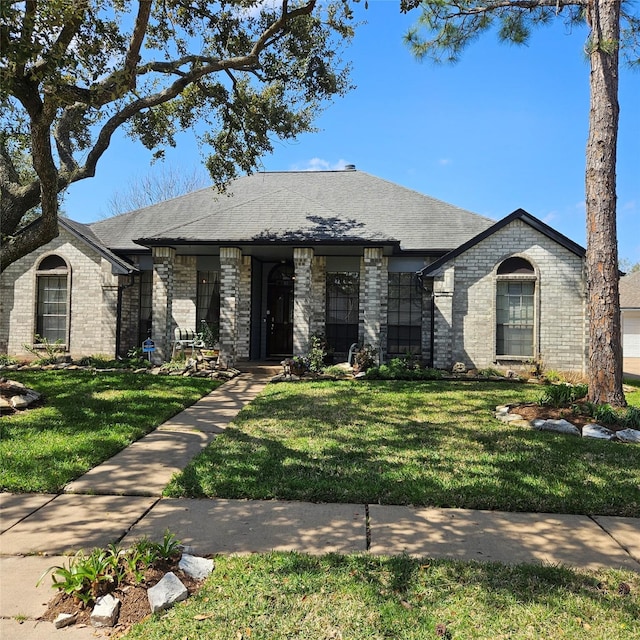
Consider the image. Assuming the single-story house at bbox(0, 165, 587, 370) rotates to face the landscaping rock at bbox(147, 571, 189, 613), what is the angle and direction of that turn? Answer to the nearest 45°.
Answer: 0° — it already faces it

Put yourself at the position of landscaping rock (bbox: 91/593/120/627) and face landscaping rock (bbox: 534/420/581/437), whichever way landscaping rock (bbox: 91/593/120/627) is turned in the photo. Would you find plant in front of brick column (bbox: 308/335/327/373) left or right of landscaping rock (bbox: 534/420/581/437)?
left

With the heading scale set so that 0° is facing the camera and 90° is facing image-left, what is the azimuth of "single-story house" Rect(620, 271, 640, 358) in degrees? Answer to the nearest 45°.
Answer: approximately 0°

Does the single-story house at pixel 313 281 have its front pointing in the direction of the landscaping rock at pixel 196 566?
yes

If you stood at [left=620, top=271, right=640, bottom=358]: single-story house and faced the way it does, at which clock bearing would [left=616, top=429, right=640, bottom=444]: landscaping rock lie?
The landscaping rock is roughly at 12 o'clock from the single-story house.

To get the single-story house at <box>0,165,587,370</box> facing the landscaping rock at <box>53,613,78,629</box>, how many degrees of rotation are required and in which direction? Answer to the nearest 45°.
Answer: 0° — it already faces it

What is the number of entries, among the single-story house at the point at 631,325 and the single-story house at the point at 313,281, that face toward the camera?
2

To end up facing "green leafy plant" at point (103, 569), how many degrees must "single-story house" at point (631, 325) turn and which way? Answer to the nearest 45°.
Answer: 0° — it already faces it
